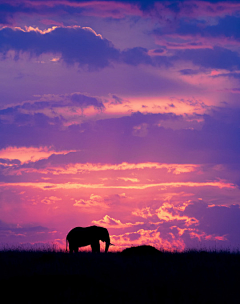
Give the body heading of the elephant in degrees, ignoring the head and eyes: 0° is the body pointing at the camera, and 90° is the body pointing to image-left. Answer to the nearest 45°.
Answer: approximately 270°
